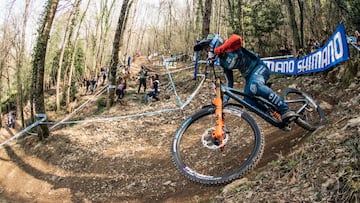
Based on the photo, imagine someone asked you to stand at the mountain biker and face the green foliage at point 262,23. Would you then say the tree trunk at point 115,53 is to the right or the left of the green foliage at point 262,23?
left

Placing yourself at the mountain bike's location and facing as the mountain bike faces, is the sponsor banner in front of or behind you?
behind

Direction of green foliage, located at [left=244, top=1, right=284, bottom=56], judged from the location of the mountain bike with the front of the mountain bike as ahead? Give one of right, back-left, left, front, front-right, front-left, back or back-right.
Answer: back-right

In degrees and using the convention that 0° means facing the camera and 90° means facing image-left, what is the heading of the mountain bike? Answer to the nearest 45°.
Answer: approximately 45°

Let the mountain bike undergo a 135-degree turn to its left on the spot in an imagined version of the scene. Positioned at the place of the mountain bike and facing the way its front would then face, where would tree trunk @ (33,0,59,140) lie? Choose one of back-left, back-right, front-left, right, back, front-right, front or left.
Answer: back-left
